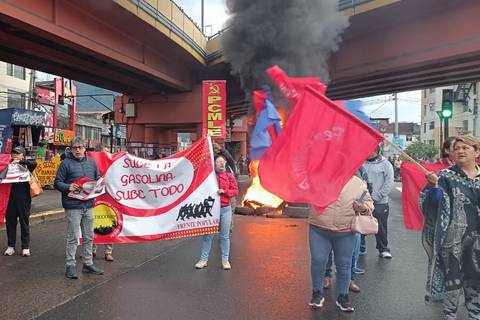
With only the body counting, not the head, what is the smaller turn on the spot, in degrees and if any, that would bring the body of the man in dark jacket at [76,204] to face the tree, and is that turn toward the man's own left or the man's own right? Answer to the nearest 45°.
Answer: approximately 135° to the man's own left

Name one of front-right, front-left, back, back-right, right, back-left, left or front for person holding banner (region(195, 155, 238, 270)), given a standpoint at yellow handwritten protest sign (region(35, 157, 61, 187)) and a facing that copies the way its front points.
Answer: front

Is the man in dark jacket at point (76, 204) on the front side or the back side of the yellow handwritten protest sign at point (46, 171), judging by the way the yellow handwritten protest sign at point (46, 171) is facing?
on the front side

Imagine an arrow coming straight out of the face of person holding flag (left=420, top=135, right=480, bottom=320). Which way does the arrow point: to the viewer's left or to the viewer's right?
to the viewer's left

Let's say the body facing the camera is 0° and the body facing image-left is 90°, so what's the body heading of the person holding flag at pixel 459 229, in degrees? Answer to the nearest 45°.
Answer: approximately 0°

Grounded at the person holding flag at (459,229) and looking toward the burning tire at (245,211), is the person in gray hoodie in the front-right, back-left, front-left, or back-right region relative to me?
front-right

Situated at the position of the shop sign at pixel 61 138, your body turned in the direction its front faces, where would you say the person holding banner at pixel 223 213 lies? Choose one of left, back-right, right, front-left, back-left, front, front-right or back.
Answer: front

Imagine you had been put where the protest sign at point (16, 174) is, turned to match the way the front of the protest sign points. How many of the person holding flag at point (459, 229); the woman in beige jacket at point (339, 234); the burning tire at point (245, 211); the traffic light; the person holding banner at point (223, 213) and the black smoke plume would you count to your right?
0

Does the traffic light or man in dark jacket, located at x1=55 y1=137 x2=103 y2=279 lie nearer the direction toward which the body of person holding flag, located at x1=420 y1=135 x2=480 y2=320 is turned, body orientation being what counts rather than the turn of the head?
the man in dark jacket

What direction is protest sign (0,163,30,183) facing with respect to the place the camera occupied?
facing the viewer

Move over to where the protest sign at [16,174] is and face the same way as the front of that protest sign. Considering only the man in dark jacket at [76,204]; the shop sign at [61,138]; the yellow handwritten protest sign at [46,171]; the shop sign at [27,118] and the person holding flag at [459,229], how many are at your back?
3

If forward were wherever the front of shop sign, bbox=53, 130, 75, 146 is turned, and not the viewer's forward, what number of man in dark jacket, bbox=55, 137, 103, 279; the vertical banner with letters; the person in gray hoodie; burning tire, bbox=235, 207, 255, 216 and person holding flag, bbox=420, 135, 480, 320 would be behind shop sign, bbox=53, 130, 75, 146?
0

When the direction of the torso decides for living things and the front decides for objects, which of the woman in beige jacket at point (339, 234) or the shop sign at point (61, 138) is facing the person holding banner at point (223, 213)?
the shop sign
